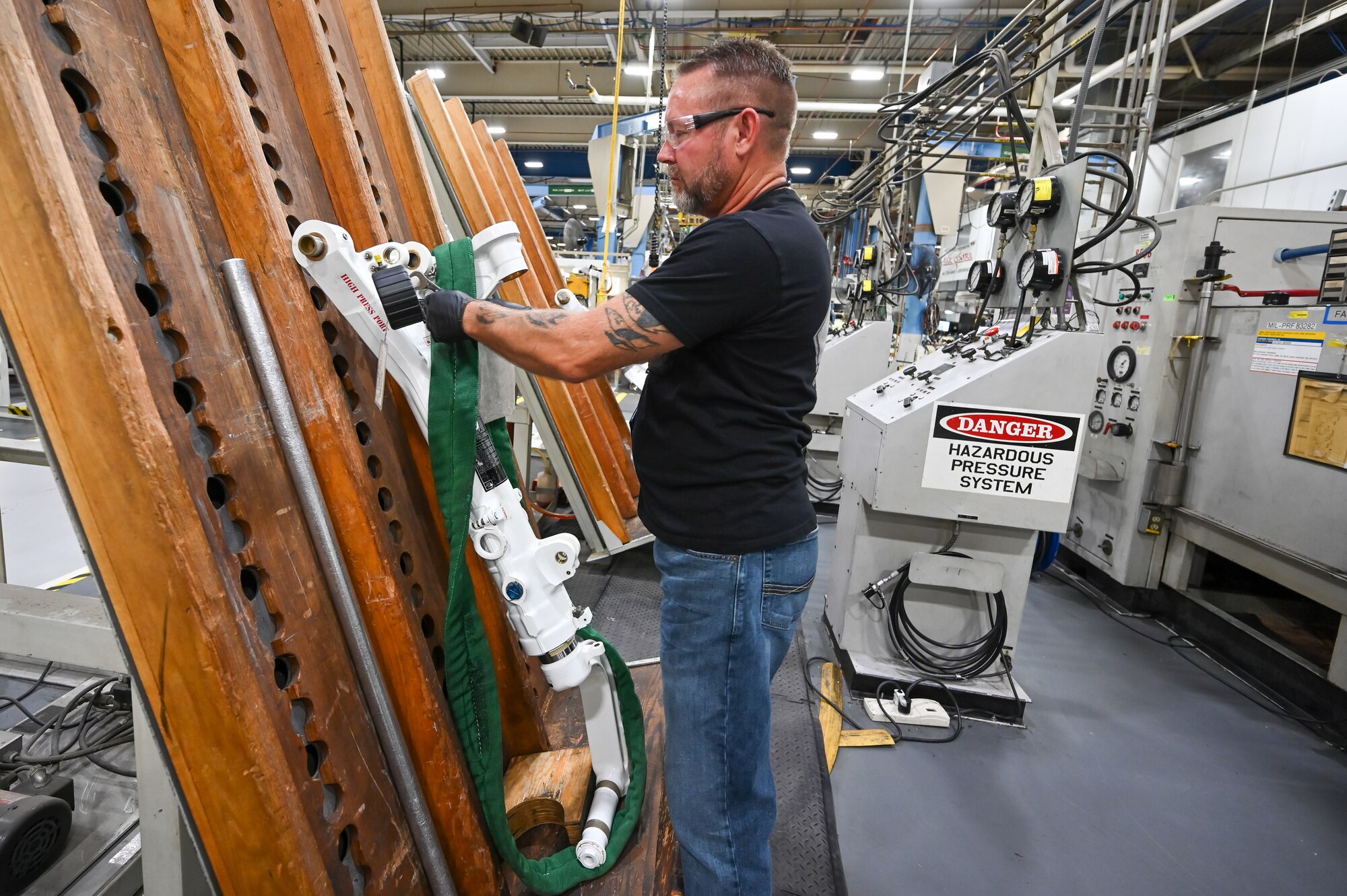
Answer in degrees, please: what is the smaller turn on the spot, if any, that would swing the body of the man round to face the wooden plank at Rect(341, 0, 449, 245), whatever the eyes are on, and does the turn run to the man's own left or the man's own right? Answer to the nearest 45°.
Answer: approximately 45° to the man's own right

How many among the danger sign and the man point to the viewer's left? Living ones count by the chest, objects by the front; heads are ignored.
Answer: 1

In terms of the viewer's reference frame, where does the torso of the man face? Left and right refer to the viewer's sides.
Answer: facing to the left of the viewer

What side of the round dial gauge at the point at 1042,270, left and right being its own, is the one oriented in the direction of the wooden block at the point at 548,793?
front

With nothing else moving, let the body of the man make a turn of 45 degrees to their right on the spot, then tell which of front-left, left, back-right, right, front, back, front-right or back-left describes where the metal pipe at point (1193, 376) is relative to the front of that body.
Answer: right

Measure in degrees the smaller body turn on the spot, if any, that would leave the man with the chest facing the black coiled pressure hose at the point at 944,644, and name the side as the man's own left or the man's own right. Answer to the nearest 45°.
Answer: approximately 135° to the man's own right

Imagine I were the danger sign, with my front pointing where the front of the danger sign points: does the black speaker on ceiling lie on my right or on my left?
on my right

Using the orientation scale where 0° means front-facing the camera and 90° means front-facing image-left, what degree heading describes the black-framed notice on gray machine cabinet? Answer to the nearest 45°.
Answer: approximately 45°

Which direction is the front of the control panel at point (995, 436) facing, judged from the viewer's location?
facing to the left of the viewer

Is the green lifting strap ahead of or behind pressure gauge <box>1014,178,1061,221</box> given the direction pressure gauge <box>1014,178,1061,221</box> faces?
ahead

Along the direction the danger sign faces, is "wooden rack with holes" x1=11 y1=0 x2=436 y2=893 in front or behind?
in front

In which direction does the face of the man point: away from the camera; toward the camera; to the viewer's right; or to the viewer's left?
to the viewer's left
